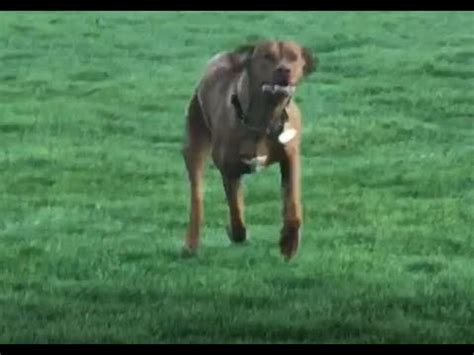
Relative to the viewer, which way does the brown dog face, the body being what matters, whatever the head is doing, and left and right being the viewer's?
facing the viewer and to the right of the viewer
